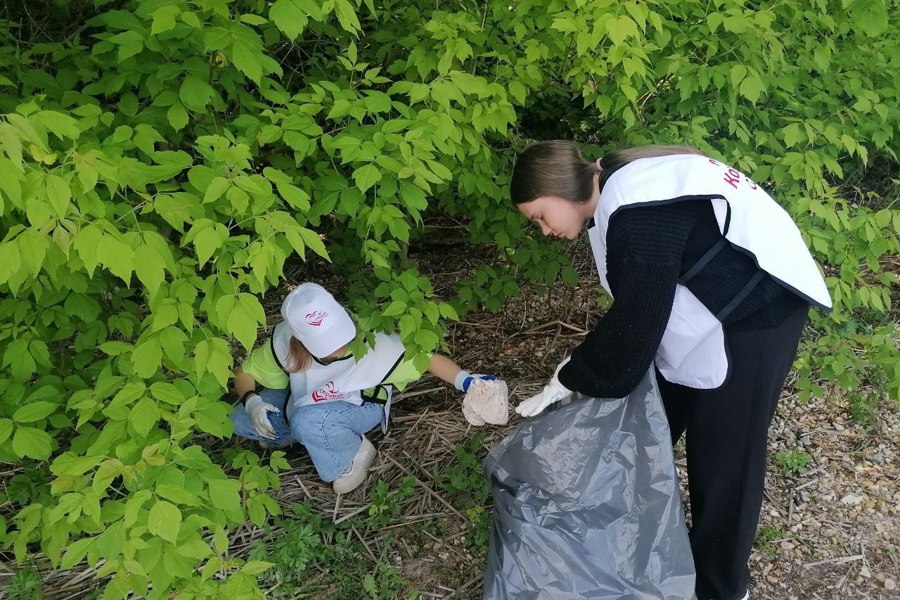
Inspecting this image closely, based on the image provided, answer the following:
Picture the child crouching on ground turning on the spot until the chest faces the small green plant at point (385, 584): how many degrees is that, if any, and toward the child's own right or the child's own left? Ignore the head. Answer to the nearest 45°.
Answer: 0° — they already face it

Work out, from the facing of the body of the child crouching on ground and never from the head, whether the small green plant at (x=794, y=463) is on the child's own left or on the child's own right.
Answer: on the child's own left

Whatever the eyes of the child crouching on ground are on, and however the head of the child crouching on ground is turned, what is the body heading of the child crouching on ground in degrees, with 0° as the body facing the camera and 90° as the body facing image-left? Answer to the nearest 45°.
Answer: approximately 0°
